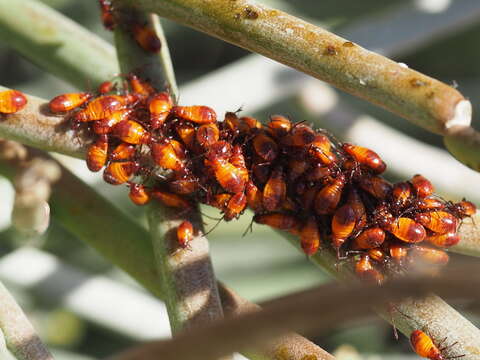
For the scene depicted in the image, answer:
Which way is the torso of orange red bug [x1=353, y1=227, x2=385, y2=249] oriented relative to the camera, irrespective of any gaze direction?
to the viewer's right

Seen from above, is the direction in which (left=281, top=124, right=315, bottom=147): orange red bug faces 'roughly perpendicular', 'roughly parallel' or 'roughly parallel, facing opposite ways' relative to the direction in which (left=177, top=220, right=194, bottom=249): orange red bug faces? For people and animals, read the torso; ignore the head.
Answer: roughly perpendicular
